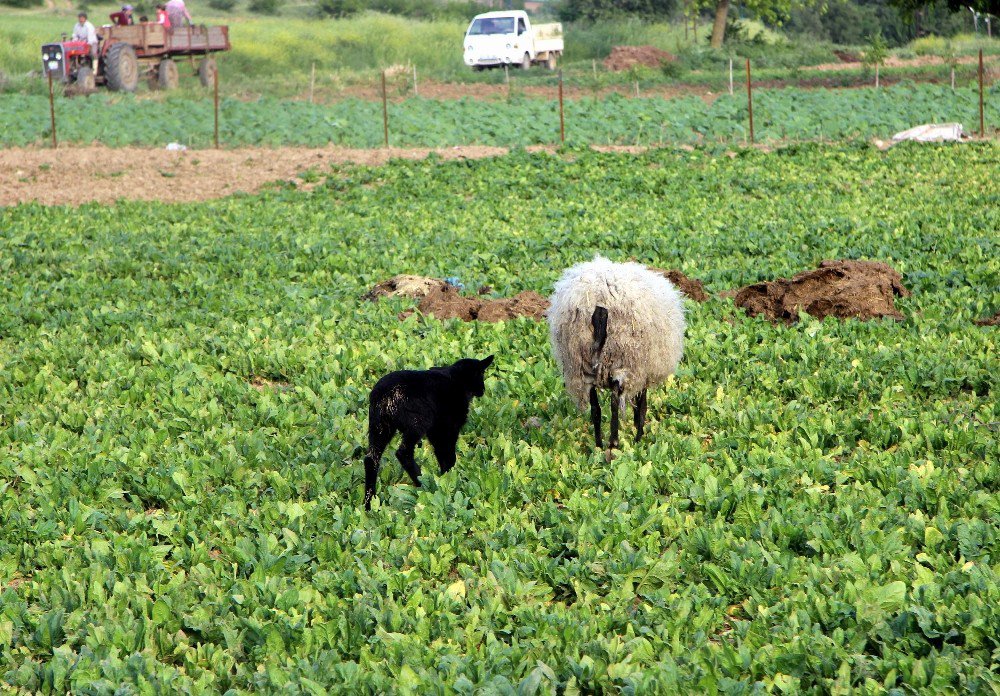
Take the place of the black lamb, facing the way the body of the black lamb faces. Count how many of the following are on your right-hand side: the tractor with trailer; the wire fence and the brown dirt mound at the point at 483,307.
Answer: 0

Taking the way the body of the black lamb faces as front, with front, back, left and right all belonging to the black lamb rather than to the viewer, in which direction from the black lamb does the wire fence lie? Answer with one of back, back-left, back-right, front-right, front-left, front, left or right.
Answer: front-left

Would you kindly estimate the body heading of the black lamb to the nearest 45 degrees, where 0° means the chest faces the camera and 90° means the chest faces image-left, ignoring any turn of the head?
approximately 225°

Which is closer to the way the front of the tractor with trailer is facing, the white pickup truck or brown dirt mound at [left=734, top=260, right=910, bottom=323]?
the brown dirt mound

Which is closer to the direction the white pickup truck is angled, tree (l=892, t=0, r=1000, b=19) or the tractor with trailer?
the tractor with trailer

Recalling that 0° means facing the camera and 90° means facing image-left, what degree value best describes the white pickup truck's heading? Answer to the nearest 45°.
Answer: approximately 45°

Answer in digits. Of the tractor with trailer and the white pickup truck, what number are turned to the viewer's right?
0

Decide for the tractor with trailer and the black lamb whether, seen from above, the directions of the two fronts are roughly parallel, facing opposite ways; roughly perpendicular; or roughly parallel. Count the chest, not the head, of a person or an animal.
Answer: roughly parallel, facing opposite ways

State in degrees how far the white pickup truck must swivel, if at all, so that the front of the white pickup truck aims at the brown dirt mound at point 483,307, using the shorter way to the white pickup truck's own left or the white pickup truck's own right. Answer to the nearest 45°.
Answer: approximately 45° to the white pickup truck's own left

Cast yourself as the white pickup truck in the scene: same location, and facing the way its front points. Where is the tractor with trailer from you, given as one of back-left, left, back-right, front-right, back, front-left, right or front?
front

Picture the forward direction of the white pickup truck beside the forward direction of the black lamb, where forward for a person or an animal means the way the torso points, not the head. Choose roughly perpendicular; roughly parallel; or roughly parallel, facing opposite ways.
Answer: roughly parallel, facing opposite ways
